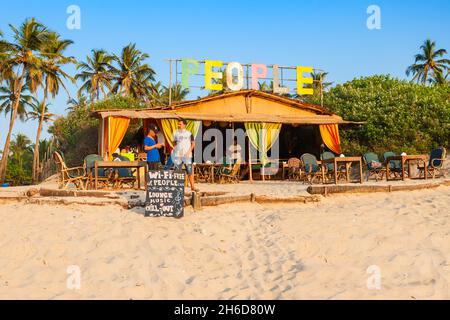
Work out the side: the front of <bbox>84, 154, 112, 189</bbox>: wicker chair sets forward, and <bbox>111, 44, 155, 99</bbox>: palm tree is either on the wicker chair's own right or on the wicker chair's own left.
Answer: on the wicker chair's own left

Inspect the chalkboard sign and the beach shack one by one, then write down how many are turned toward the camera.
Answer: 2

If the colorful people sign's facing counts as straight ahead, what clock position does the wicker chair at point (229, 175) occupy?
The wicker chair is roughly at 12 o'clock from the colorful people sign.

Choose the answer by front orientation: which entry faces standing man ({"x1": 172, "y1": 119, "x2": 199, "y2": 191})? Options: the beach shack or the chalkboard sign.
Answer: the beach shack

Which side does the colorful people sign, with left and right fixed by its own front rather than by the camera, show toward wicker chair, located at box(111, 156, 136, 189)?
right

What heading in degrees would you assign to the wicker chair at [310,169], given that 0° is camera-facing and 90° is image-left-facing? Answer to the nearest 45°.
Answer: approximately 315°

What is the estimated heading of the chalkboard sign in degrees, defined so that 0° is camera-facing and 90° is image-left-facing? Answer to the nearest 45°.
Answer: approximately 0°

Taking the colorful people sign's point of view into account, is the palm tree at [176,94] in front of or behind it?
behind
